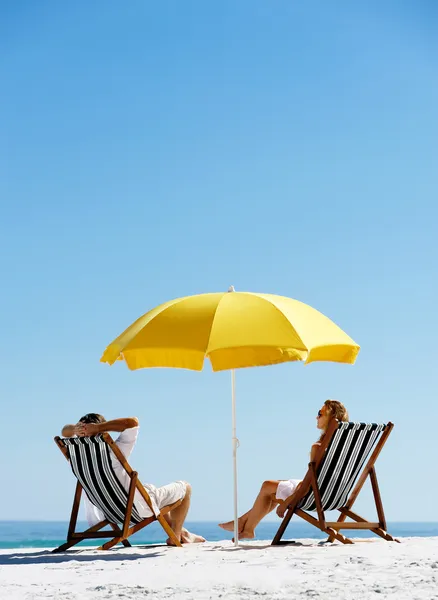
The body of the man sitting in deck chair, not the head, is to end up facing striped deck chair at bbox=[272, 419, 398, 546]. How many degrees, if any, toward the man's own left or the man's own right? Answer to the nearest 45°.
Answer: approximately 45° to the man's own right

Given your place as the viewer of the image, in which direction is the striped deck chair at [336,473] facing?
facing away from the viewer and to the left of the viewer

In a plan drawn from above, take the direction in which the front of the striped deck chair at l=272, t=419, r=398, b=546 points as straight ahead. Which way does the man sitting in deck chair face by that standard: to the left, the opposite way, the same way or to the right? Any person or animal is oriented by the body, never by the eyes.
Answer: to the right

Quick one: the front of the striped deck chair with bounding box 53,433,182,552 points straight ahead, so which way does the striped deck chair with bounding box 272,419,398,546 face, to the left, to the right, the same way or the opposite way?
to the left

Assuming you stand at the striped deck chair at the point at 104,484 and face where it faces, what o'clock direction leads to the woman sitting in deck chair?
The woman sitting in deck chair is roughly at 1 o'clock from the striped deck chair.

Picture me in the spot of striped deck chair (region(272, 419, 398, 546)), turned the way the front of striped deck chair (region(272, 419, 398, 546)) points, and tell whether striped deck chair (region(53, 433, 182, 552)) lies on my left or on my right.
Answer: on my left

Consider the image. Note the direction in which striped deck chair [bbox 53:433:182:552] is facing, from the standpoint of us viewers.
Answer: facing away from the viewer and to the right of the viewer

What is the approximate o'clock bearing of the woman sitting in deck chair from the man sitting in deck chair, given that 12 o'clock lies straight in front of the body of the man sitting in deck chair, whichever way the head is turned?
The woman sitting in deck chair is roughly at 1 o'clock from the man sitting in deck chair.

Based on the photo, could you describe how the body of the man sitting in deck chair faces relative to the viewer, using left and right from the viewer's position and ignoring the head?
facing away from the viewer and to the right of the viewer
